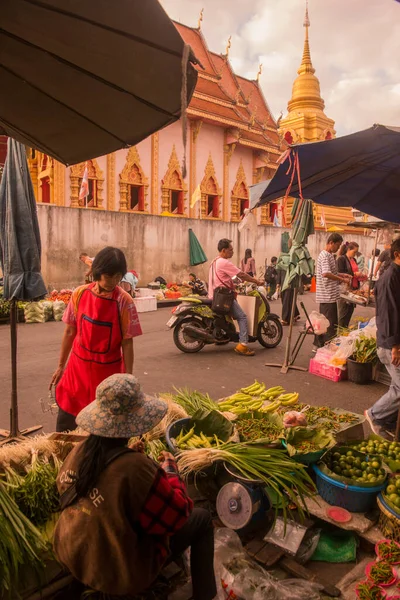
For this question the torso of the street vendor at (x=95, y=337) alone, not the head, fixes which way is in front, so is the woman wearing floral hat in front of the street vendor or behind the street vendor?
in front

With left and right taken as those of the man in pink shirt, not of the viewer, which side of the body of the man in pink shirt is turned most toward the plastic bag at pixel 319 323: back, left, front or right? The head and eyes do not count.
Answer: front

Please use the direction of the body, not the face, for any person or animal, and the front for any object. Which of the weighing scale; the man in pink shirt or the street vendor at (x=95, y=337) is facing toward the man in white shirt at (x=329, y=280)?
the man in pink shirt

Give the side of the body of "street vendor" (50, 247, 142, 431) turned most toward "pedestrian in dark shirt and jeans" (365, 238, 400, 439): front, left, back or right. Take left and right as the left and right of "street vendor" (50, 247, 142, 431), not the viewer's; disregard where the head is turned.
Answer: left

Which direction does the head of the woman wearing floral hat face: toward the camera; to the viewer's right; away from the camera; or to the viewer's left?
away from the camera

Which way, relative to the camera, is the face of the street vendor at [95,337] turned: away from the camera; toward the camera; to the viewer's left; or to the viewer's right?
toward the camera

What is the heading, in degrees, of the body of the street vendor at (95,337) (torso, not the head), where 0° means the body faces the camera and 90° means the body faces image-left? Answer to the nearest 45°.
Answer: approximately 0°

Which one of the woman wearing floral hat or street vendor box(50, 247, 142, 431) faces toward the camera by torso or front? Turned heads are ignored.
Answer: the street vendor

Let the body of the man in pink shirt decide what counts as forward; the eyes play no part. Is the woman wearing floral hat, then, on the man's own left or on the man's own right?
on the man's own right

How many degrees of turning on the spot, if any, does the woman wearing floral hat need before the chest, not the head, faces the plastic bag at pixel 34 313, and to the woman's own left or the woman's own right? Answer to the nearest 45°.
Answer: approximately 45° to the woman's own left
